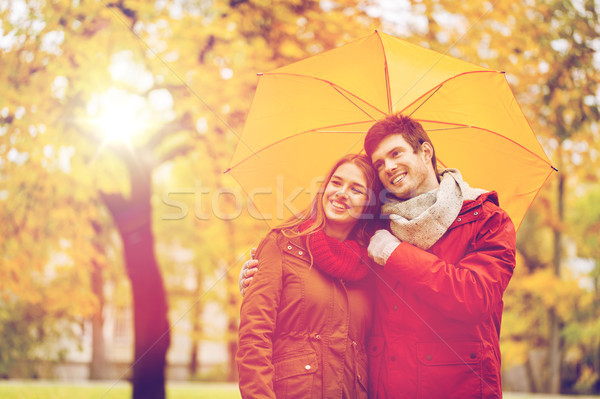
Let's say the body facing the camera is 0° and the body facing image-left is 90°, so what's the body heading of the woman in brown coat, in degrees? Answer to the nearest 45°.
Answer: approximately 315°

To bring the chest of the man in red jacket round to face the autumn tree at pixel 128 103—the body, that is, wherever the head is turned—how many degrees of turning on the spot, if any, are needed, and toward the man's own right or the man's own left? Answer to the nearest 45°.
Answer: approximately 90° to the man's own right

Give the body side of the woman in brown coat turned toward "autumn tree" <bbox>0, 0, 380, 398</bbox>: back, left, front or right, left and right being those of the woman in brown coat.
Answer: back

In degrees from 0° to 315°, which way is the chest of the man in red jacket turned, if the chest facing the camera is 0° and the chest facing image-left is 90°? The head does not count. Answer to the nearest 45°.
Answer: approximately 45°

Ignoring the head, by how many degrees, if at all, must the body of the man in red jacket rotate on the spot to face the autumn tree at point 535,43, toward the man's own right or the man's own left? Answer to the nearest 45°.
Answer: approximately 135° to the man's own right
